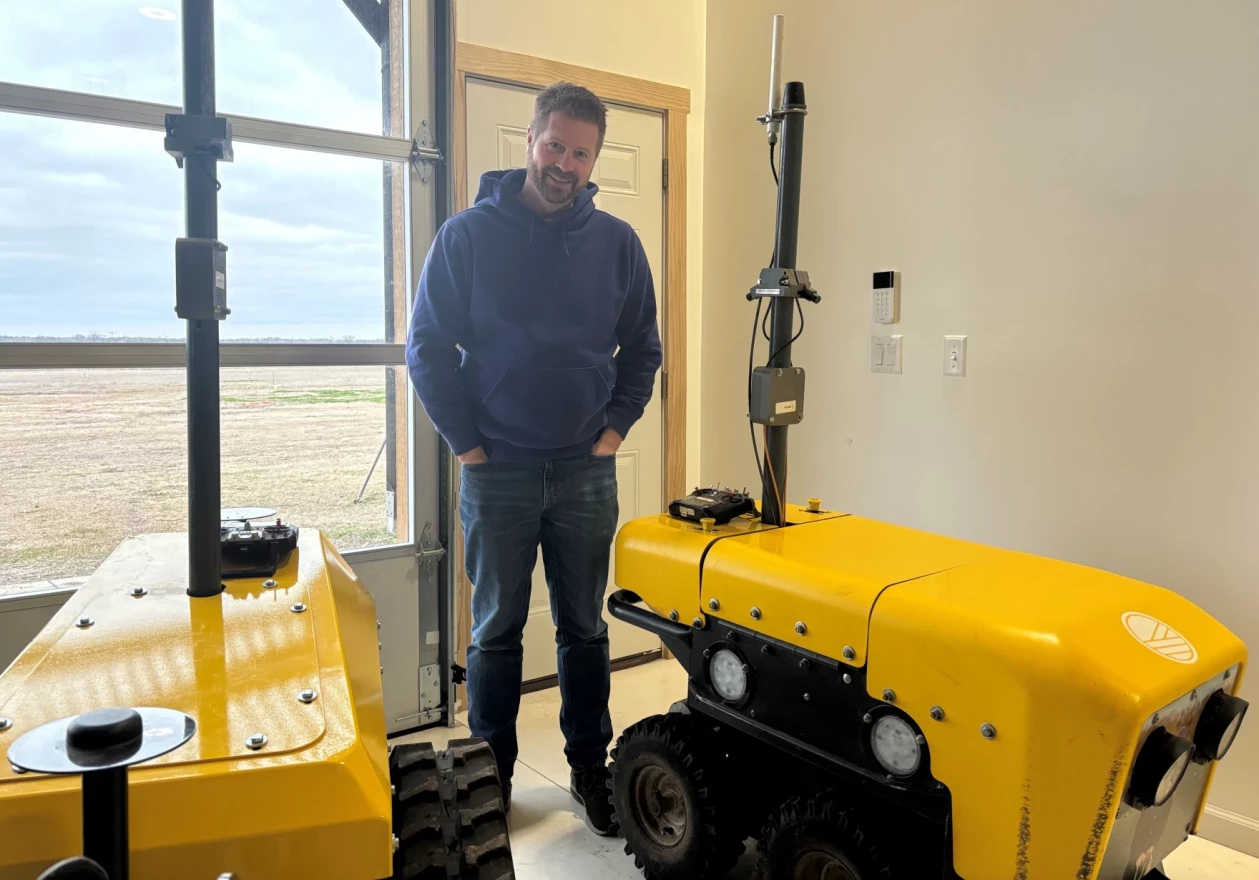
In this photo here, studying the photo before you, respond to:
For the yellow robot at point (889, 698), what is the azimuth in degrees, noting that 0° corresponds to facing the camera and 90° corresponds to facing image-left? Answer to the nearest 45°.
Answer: approximately 315°

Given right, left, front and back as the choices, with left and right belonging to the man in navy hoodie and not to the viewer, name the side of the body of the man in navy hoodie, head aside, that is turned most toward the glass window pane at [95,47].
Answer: right

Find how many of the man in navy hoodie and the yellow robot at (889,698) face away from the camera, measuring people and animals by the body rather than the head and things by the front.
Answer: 0

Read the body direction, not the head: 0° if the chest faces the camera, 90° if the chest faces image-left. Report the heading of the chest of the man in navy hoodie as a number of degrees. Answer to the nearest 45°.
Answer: approximately 0°

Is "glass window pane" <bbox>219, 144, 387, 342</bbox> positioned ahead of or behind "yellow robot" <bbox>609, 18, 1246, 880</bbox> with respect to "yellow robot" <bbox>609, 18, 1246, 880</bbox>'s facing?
behind

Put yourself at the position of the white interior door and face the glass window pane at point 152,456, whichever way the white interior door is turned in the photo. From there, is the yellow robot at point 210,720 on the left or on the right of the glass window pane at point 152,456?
left

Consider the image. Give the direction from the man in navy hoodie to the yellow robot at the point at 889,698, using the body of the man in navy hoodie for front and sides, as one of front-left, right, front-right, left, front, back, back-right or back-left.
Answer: front-left

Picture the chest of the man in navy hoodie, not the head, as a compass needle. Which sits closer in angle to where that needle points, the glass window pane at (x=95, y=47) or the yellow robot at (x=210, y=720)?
the yellow robot

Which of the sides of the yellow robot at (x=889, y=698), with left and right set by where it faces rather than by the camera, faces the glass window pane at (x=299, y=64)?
back

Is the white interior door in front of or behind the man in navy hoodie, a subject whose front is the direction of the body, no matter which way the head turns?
behind

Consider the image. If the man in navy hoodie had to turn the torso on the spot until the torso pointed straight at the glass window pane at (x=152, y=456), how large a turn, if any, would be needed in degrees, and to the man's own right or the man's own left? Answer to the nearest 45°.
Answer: approximately 90° to the man's own right
